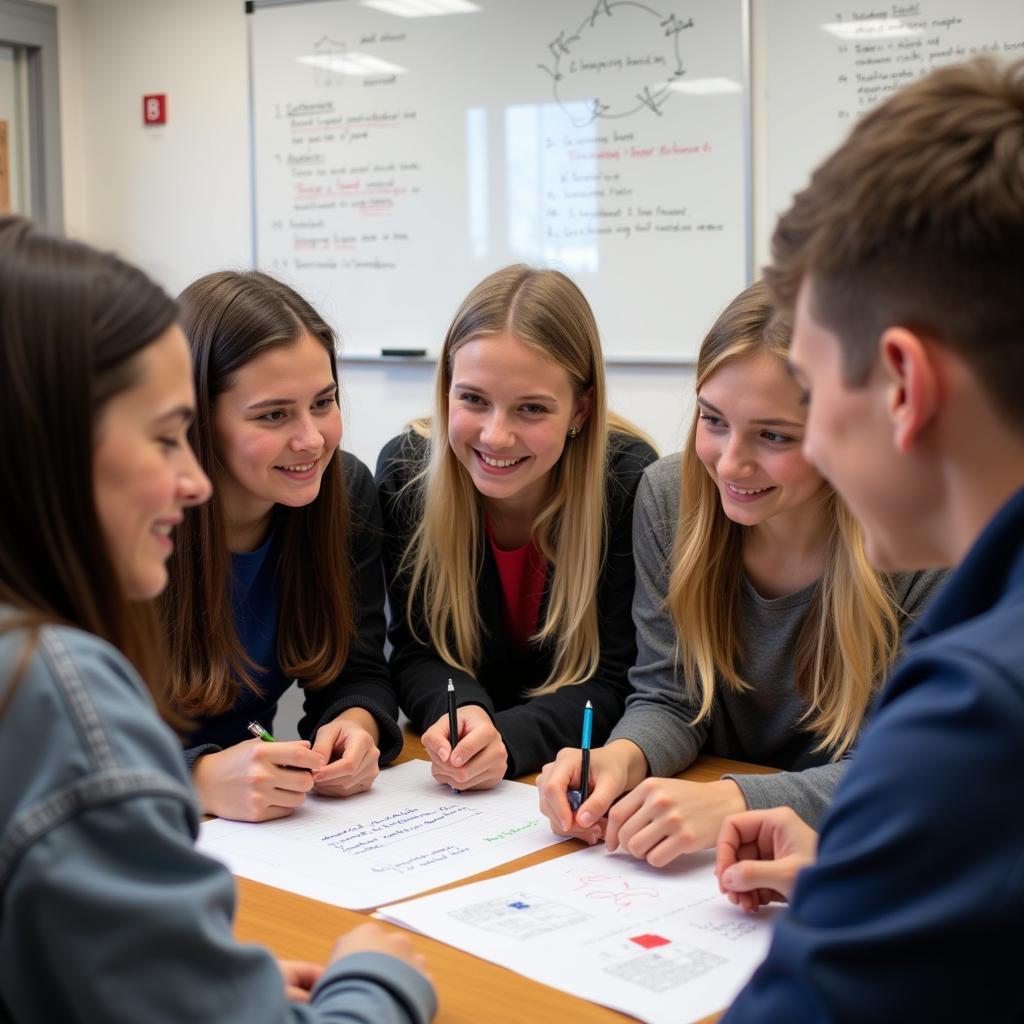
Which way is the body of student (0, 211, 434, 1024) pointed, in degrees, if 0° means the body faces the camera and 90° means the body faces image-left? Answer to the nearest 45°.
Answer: approximately 270°

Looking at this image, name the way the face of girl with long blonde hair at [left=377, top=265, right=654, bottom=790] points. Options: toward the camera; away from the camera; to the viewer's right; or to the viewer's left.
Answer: toward the camera

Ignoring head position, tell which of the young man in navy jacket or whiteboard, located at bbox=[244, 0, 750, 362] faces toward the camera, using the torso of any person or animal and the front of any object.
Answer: the whiteboard

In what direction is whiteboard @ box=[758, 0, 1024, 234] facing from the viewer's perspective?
toward the camera

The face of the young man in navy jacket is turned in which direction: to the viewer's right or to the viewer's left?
to the viewer's left

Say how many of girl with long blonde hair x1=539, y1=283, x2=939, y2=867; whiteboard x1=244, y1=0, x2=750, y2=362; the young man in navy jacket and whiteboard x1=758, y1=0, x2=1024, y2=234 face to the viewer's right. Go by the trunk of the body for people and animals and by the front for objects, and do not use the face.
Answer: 0

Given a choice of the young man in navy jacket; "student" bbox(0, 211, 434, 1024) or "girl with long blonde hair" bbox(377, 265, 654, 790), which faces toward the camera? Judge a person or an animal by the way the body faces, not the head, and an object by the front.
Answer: the girl with long blonde hair

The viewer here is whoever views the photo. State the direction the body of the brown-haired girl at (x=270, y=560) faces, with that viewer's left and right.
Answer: facing the viewer and to the right of the viewer

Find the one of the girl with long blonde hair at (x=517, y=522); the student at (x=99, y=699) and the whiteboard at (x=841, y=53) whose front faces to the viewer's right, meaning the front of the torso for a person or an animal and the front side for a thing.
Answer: the student

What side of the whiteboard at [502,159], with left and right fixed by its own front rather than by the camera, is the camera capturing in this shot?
front

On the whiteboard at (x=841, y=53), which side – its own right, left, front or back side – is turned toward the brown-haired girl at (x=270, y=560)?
front

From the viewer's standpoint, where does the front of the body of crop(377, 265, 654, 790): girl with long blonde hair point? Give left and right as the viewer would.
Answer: facing the viewer

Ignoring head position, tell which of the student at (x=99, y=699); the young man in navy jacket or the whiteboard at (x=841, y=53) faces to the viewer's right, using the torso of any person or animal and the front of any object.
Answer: the student

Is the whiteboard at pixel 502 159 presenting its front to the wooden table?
yes

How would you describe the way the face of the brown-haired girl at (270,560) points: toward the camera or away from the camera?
toward the camera

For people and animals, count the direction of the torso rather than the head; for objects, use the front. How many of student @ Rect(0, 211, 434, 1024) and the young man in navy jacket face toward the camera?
0
